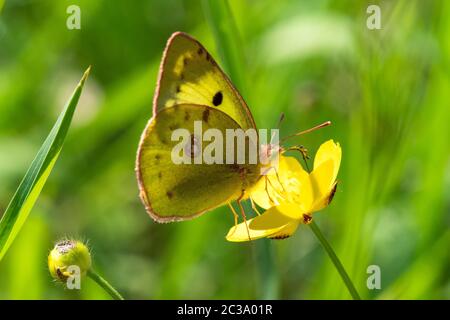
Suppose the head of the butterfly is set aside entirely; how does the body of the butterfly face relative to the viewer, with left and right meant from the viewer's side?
facing to the right of the viewer
